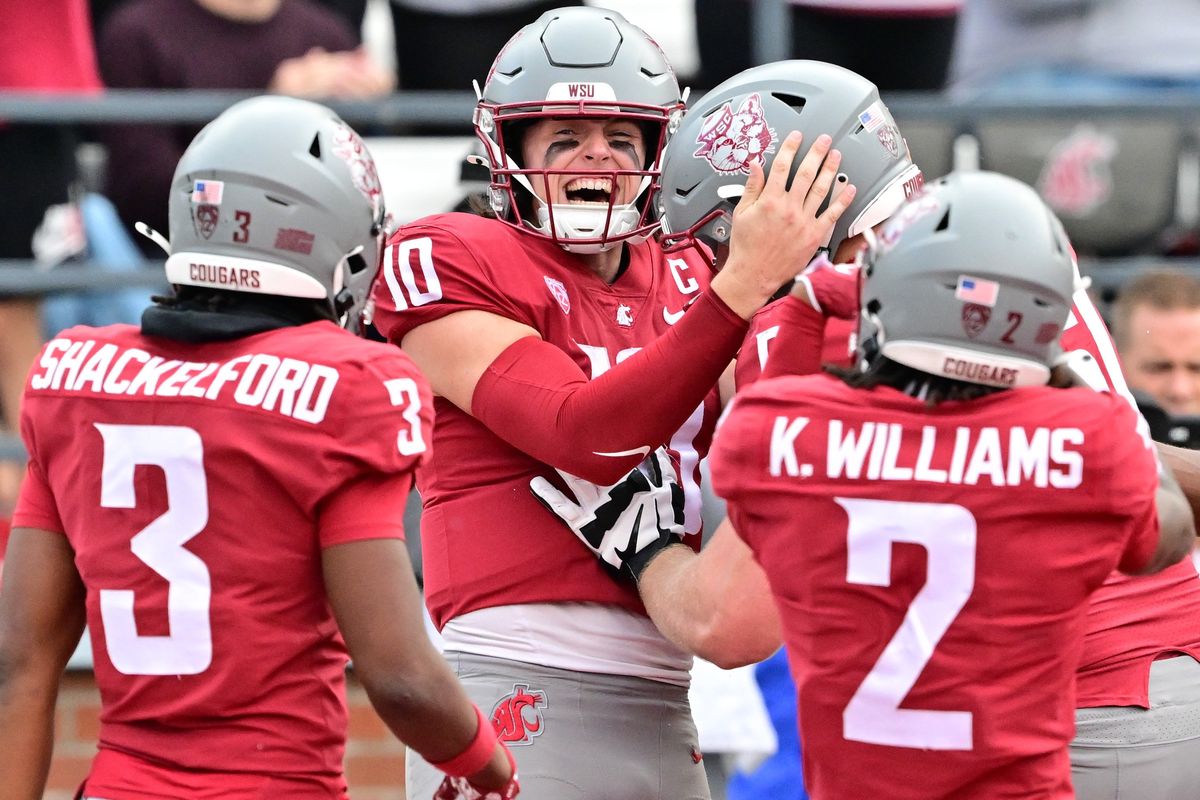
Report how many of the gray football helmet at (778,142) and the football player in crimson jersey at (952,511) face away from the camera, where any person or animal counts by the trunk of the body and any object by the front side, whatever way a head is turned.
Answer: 1

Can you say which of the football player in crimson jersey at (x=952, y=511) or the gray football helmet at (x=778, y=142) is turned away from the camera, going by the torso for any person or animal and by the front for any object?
the football player in crimson jersey

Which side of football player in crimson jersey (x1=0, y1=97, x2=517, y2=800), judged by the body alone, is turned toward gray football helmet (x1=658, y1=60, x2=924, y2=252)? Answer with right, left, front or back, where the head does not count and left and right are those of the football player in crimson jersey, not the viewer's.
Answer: front

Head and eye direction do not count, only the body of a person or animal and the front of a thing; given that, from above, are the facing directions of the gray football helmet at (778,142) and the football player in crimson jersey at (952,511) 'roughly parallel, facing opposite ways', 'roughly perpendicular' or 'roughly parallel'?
roughly perpendicular

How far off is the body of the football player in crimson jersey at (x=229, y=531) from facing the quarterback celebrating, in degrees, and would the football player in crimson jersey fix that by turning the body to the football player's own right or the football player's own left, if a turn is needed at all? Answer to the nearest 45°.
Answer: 0° — they already face them

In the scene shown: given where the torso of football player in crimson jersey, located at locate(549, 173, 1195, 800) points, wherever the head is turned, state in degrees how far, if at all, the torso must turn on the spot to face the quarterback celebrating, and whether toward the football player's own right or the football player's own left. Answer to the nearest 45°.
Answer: approximately 45° to the football player's own left

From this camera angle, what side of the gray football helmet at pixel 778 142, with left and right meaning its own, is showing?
left

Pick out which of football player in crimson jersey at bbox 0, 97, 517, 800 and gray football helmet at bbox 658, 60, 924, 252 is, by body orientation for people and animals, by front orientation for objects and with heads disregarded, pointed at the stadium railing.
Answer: the football player in crimson jersey

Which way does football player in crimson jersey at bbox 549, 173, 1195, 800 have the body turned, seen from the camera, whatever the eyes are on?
away from the camera

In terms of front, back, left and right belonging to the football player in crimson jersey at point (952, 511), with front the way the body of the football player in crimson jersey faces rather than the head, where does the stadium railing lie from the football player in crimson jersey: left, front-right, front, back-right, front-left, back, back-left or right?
front

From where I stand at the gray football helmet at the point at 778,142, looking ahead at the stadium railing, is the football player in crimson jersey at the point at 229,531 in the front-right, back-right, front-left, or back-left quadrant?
back-left

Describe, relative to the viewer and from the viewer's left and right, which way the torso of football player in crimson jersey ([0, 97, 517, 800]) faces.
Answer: facing away from the viewer and to the right of the viewer

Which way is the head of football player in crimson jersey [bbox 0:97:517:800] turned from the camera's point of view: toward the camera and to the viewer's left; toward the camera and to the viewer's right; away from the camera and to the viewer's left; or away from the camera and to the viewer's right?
away from the camera and to the viewer's right
